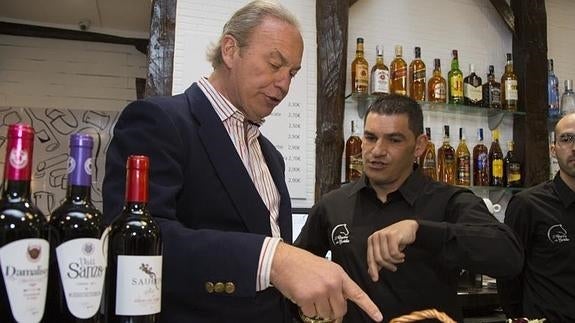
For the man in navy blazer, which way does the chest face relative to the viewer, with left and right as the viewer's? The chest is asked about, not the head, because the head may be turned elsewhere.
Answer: facing the viewer and to the right of the viewer

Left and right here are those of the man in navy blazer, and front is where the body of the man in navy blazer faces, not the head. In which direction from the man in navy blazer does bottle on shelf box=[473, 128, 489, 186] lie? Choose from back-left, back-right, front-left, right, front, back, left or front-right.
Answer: left

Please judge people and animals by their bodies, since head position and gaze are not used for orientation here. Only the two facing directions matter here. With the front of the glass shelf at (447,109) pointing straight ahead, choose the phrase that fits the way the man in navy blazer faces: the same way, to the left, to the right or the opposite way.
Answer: to the left

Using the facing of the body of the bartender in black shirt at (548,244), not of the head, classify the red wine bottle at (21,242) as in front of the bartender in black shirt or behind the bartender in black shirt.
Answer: in front

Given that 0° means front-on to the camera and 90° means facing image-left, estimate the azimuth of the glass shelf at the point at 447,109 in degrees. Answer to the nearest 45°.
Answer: approximately 0°

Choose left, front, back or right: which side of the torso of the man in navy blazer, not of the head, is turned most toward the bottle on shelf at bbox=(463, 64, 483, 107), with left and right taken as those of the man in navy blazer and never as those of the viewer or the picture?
left

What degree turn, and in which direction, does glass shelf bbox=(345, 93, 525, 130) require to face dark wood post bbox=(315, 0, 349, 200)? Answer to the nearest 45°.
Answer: approximately 45° to its right

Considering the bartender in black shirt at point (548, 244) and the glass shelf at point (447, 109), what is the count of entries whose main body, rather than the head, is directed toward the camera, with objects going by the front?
2

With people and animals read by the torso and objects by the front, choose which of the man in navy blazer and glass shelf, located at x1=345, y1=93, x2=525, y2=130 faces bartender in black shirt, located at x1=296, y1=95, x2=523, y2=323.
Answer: the glass shelf

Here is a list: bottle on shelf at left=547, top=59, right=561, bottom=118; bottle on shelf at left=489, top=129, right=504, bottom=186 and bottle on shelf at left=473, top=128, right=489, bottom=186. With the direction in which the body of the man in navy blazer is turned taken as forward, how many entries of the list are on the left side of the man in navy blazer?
3

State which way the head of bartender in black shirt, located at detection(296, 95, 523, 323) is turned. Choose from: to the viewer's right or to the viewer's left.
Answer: to the viewer's left

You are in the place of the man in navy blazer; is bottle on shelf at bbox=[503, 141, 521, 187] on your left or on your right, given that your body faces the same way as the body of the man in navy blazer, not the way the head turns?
on your left

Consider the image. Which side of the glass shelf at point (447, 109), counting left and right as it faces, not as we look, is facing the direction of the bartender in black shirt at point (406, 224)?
front

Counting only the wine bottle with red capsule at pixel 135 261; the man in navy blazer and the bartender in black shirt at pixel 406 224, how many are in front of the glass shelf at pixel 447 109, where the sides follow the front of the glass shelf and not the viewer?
3
